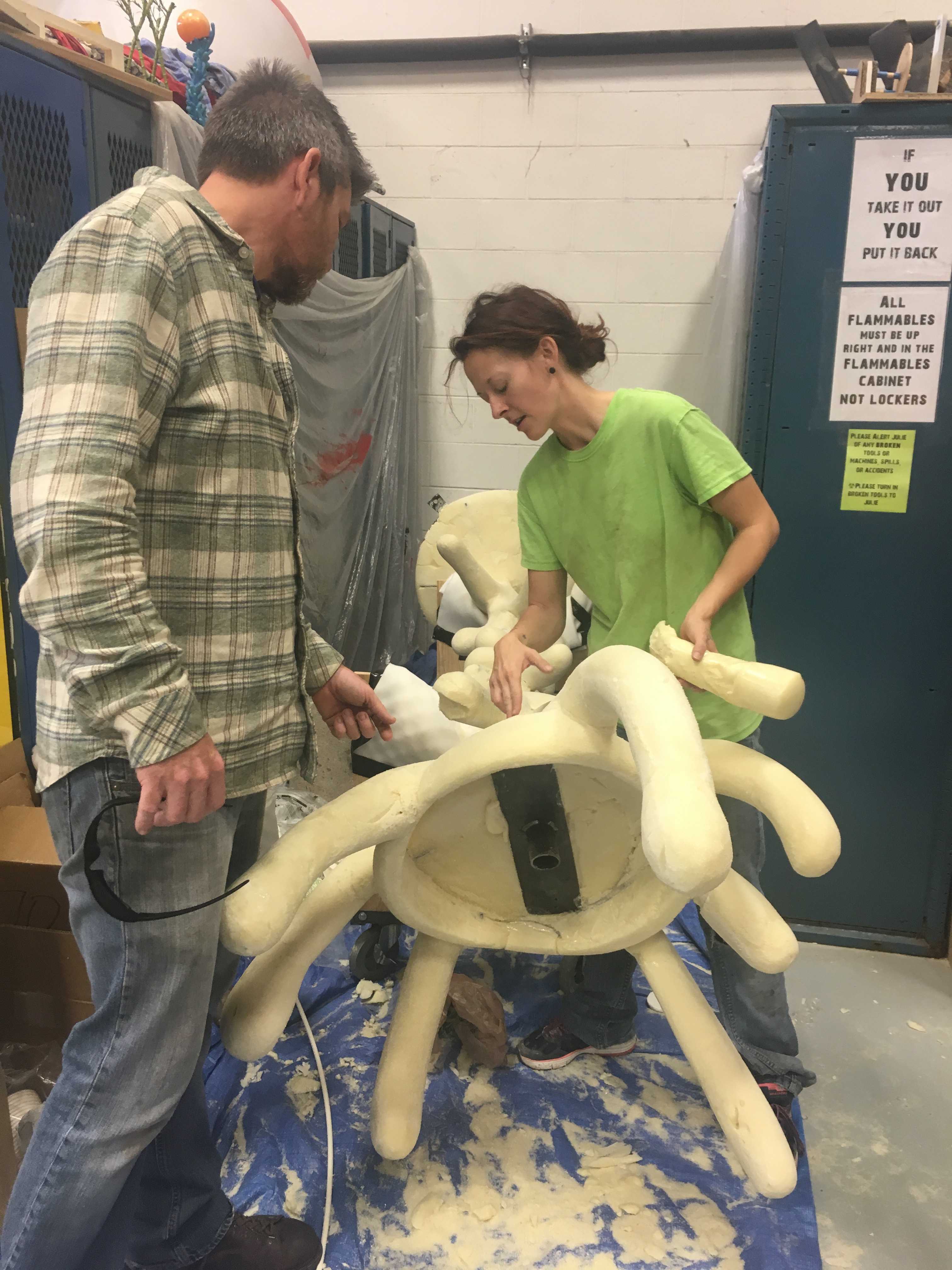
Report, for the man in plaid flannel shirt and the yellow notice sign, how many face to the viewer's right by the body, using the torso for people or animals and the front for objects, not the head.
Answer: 1

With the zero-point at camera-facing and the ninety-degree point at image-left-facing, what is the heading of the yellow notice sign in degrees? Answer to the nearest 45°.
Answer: approximately 0°

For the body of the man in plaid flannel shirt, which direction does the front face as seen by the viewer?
to the viewer's right

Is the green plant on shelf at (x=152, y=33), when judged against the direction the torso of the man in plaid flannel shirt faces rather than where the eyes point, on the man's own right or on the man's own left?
on the man's own left

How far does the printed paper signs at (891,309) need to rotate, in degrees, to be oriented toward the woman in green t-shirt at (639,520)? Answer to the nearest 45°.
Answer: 0° — it already faces them

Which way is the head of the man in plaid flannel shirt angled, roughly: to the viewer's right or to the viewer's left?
to the viewer's right

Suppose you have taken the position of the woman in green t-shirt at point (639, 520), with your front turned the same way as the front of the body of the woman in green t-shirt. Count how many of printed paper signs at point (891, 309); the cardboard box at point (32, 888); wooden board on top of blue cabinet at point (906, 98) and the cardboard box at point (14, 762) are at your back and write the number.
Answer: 2

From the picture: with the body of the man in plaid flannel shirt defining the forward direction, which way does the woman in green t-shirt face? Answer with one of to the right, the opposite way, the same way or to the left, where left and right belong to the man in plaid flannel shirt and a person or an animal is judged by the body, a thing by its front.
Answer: the opposite way

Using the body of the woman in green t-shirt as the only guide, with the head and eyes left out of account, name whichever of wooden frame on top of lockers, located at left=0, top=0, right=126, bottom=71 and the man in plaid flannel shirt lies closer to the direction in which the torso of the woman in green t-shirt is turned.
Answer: the man in plaid flannel shirt

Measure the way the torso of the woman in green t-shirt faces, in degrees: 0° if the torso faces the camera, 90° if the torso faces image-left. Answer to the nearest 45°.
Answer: approximately 45°
